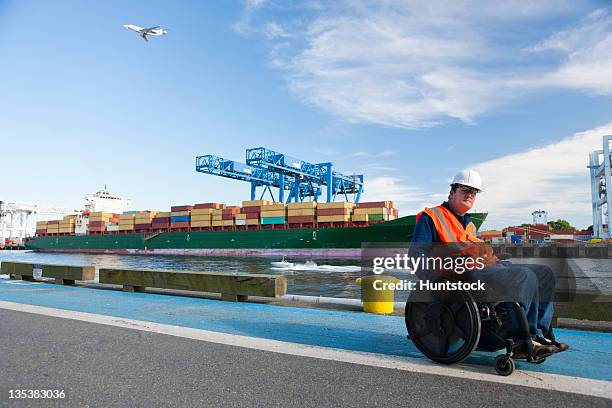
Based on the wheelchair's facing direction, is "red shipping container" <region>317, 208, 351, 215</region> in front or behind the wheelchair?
behind

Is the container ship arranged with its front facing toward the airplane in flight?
no

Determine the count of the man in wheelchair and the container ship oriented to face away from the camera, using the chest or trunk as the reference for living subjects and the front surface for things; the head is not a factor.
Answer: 0

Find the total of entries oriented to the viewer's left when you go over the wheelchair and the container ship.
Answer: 0

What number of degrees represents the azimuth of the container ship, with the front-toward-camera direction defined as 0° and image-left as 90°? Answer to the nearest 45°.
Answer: approximately 315°

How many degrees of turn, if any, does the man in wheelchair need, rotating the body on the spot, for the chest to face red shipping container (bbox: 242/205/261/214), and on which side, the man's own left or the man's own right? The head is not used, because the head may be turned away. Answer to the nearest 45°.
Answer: approximately 180°

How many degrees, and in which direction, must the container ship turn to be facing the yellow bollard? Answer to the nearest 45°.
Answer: approximately 45° to its right

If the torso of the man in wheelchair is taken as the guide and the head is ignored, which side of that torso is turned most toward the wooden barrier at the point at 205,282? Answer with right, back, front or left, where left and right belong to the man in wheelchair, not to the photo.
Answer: back

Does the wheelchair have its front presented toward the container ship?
no

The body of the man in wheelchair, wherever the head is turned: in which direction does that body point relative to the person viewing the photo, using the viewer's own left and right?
facing the viewer and to the right of the viewer

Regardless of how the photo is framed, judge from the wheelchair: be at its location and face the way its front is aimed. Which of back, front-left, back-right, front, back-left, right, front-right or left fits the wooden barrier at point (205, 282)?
back

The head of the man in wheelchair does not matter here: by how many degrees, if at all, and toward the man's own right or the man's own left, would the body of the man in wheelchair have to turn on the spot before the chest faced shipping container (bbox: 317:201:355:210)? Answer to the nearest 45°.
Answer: approximately 135° to the man's own left

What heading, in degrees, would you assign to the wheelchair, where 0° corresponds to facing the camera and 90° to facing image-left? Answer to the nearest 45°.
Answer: approximately 315°

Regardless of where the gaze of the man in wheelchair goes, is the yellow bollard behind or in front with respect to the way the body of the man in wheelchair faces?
behind
